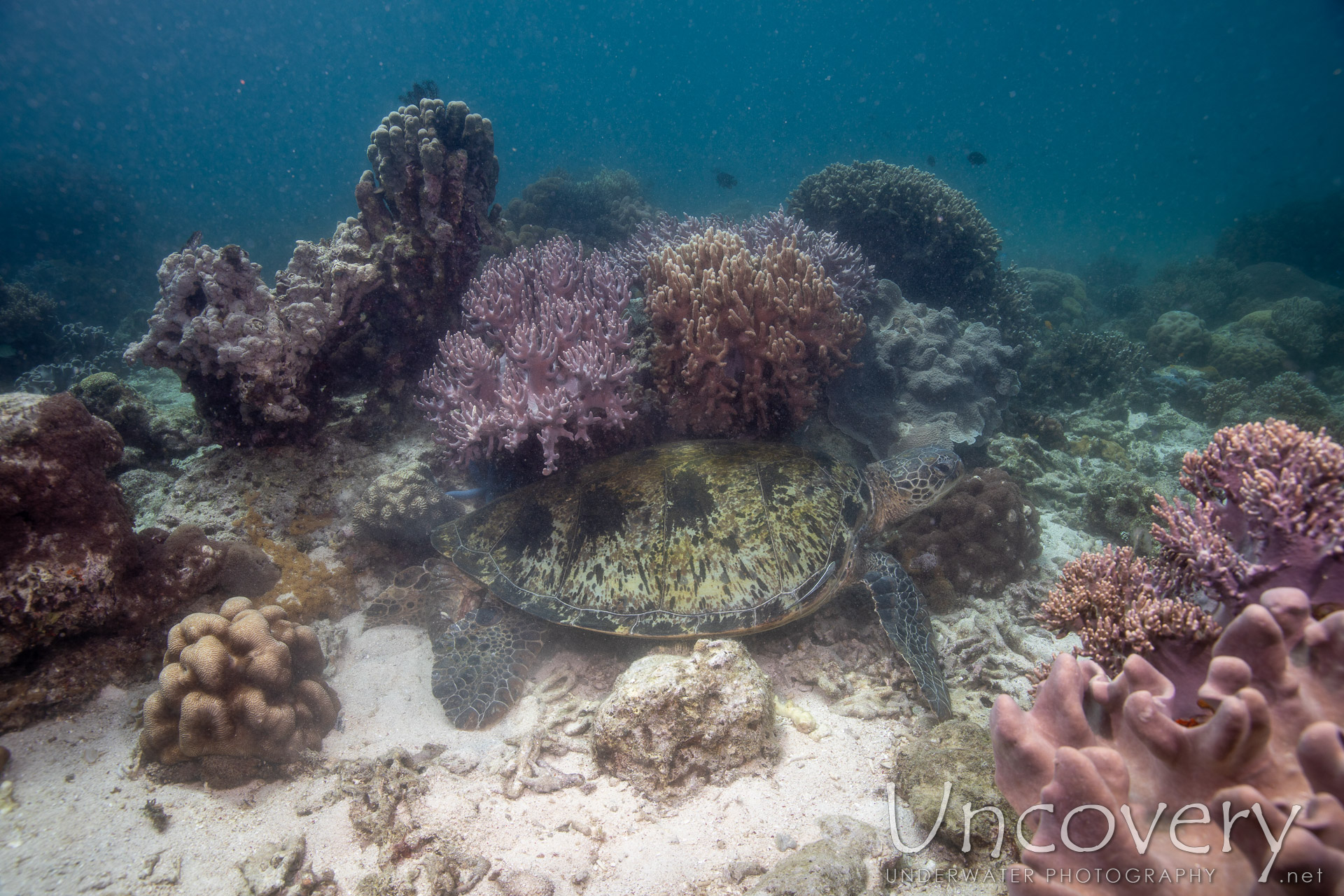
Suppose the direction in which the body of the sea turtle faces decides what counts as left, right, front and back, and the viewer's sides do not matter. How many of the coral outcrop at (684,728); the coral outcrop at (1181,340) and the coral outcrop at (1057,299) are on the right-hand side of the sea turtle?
1

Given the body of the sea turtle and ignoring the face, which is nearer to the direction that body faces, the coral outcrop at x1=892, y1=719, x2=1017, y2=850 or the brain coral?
the coral outcrop

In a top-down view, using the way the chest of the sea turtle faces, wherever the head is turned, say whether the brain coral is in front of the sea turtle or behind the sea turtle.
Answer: behind

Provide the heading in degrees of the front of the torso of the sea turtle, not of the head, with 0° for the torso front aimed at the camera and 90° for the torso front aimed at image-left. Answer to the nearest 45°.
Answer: approximately 270°

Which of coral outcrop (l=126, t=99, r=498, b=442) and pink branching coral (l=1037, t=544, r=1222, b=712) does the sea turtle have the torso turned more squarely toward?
the pink branching coral

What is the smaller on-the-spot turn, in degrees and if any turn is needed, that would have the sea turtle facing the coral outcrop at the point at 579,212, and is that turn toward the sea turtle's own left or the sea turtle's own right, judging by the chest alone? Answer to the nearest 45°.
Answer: approximately 90° to the sea turtle's own left

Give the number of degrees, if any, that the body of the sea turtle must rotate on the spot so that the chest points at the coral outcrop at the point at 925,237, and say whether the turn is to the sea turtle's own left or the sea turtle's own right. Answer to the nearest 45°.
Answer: approximately 45° to the sea turtle's own left

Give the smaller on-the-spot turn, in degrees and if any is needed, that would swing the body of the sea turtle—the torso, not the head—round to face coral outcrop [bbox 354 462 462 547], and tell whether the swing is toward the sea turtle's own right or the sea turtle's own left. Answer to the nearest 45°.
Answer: approximately 180°

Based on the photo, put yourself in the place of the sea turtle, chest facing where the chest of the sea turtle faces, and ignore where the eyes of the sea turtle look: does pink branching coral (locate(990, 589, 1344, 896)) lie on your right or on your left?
on your right
